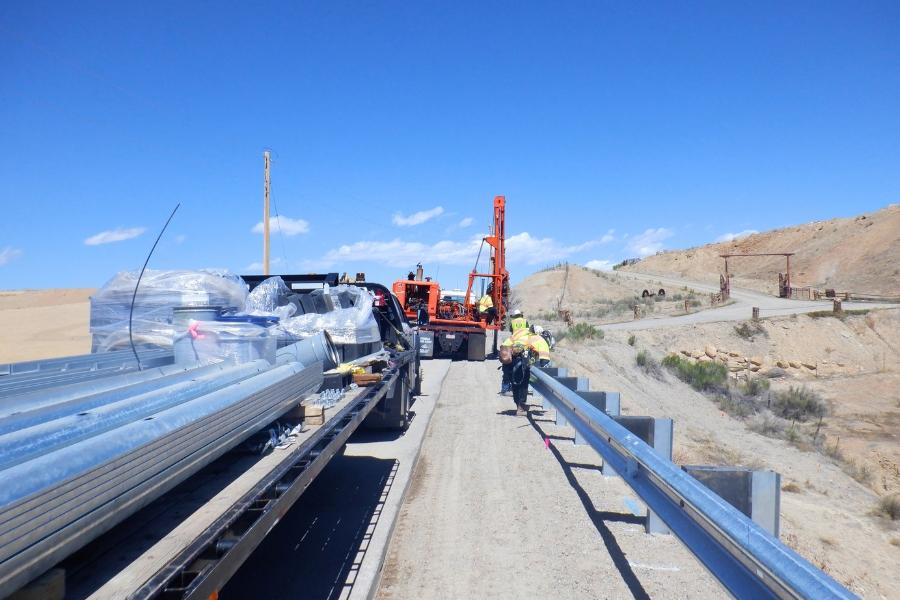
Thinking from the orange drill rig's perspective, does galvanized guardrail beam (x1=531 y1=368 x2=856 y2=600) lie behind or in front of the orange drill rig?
behind

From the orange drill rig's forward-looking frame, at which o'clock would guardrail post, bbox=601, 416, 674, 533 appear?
The guardrail post is roughly at 6 o'clock from the orange drill rig.

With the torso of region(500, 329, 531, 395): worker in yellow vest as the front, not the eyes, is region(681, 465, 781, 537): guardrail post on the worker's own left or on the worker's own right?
on the worker's own right

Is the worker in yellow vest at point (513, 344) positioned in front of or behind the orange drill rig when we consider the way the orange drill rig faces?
behind

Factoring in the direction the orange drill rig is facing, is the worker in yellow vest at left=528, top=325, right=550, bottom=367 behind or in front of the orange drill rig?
behind

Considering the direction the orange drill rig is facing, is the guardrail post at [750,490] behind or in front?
behind

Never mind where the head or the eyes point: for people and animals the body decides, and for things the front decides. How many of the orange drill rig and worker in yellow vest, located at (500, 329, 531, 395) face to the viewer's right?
1

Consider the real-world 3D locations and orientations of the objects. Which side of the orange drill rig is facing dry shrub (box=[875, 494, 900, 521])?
back

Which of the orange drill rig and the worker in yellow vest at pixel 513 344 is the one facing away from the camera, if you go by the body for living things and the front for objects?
the orange drill rig

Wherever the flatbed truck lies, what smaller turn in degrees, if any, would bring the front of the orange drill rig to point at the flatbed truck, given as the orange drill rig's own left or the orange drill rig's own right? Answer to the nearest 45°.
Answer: approximately 180°

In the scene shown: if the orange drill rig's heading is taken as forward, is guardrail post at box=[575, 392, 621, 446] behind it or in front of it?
behind

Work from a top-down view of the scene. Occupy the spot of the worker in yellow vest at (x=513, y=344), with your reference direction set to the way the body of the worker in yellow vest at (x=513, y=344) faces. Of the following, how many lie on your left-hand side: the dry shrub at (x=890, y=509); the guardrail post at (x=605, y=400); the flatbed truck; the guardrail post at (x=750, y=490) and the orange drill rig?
1

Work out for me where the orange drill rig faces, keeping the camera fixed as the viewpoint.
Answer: facing away from the viewer
